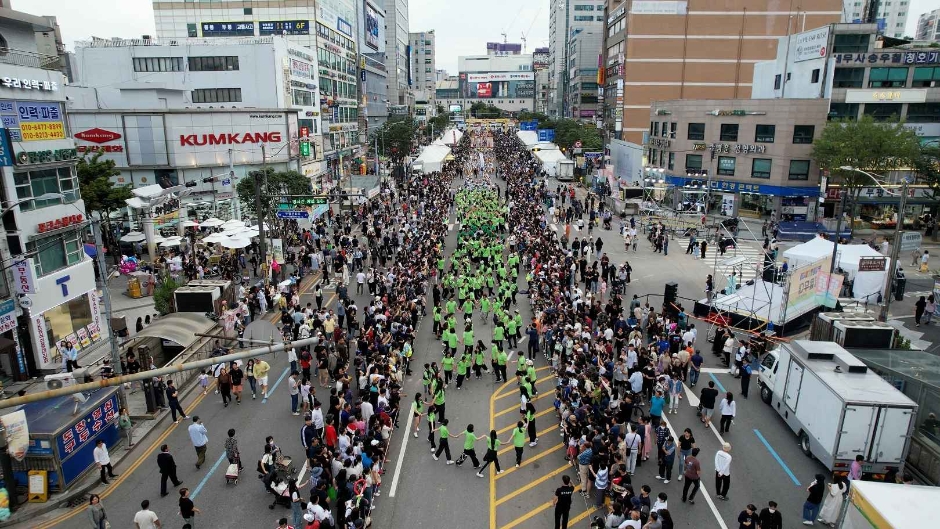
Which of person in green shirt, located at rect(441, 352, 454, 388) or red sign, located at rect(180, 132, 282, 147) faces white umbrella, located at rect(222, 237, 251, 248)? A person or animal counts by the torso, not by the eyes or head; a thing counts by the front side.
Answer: the red sign

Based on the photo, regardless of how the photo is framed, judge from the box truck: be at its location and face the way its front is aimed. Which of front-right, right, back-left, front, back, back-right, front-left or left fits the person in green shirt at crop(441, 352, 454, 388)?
front-left

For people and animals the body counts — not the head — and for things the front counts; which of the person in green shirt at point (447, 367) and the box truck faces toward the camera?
the person in green shirt

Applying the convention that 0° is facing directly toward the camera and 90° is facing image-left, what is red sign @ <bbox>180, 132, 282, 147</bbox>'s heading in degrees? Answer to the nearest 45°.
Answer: approximately 0°

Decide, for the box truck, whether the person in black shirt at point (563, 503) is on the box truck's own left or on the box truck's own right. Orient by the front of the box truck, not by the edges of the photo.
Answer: on the box truck's own left

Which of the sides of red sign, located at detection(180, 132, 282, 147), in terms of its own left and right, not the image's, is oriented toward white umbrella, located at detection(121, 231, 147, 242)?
front

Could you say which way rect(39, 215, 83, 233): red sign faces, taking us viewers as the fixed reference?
facing the viewer and to the right of the viewer

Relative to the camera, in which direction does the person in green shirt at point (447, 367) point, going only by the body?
toward the camera

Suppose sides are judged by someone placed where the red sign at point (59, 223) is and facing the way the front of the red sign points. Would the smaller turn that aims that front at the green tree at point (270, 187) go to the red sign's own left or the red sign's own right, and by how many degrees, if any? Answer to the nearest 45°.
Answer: approximately 90° to the red sign's own left

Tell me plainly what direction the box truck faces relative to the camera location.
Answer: facing away from the viewer and to the left of the viewer

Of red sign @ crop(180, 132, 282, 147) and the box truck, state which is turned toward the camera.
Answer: the red sign

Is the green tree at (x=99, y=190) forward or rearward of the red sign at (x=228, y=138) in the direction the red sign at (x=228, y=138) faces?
forward
